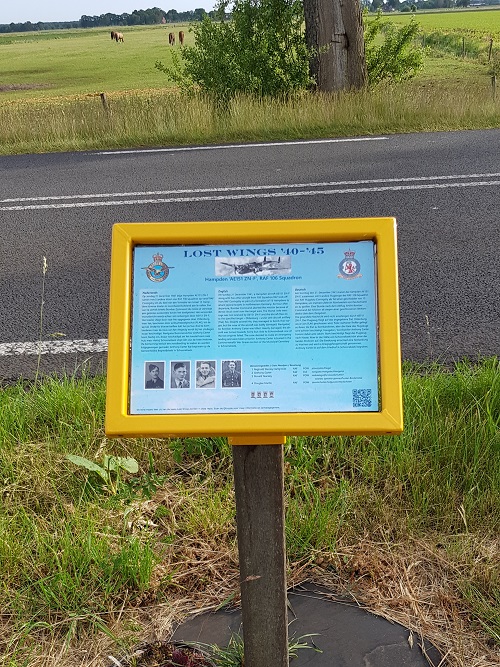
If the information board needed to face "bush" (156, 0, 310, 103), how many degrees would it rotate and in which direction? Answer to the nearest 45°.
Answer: approximately 180°

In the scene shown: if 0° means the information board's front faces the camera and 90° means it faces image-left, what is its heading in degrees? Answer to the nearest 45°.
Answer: approximately 0°

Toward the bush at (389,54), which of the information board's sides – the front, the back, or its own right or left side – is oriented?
back

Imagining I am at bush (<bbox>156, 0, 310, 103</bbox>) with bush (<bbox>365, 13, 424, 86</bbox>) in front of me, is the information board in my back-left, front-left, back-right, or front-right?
back-right
